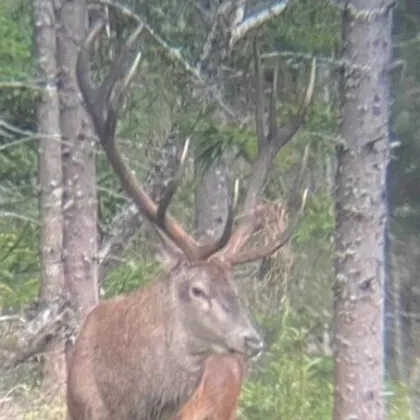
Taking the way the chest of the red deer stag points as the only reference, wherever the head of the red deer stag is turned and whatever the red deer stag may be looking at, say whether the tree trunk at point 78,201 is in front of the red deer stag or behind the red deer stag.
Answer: behind

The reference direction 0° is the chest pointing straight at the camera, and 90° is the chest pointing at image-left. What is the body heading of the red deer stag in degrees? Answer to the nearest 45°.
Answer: approximately 315°

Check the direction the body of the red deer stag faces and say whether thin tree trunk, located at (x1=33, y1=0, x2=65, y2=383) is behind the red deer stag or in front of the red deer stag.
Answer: behind
